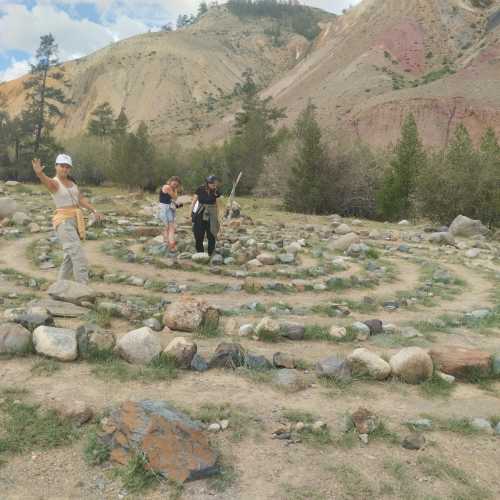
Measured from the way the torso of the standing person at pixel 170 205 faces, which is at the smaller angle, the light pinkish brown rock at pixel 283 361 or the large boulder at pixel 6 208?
the light pinkish brown rock

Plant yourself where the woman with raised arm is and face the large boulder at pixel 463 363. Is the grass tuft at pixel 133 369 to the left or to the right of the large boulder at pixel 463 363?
right

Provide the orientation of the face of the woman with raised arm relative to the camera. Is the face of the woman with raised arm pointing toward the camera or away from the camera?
toward the camera

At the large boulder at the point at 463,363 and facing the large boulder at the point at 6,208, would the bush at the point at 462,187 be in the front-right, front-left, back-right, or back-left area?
front-right

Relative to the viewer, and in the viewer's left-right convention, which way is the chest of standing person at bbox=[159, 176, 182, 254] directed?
facing the viewer and to the right of the viewer

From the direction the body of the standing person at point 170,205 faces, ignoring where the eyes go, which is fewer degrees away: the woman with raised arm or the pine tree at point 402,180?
the woman with raised arm

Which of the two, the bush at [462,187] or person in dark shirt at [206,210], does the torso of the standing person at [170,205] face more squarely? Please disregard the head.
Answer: the person in dark shirt

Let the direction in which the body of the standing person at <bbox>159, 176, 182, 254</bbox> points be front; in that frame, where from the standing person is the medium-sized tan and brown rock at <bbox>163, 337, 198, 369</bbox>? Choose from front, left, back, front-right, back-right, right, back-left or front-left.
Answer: front-right

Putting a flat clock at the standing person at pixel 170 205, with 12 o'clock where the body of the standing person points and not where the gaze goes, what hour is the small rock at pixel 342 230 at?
The small rock is roughly at 9 o'clock from the standing person.

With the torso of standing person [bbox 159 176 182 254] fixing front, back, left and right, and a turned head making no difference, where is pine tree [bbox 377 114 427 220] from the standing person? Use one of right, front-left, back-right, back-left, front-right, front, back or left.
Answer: left
